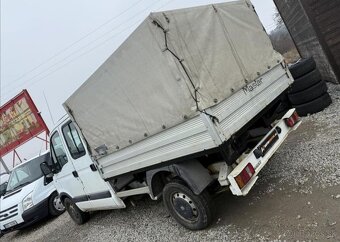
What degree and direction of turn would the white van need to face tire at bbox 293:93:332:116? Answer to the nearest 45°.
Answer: approximately 90° to its left

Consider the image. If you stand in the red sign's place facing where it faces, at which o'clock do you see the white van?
The white van is roughly at 12 o'clock from the red sign.

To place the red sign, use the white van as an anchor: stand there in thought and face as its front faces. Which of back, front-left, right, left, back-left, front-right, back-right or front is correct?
back-right

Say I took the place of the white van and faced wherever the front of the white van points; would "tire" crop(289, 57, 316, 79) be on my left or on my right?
on my left

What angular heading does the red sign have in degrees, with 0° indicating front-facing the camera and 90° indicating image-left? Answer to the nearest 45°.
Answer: approximately 0°

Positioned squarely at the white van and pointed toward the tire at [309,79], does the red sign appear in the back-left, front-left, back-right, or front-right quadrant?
back-left
